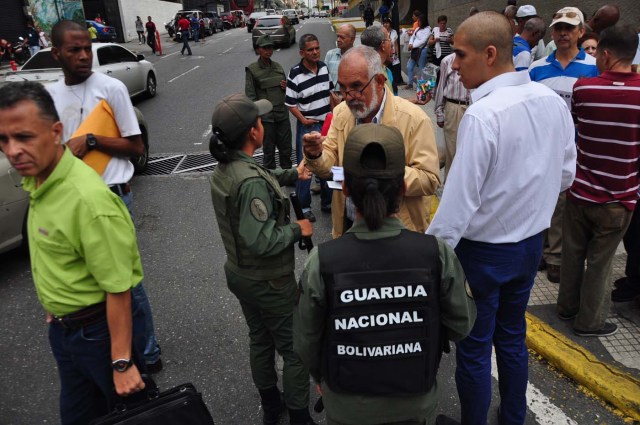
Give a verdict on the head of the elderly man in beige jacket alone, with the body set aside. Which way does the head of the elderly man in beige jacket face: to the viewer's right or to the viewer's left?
to the viewer's left

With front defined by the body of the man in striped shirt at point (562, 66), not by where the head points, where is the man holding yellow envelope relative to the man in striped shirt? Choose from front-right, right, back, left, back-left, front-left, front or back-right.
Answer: front-right

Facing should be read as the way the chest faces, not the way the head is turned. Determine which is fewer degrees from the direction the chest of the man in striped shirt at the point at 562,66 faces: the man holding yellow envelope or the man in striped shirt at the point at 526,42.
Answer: the man holding yellow envelope

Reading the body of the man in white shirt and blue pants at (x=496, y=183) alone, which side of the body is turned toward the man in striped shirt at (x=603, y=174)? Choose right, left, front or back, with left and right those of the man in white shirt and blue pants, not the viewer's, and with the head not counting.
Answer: right

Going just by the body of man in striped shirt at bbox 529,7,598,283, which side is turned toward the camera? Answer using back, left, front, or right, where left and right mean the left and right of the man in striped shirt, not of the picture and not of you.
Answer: front

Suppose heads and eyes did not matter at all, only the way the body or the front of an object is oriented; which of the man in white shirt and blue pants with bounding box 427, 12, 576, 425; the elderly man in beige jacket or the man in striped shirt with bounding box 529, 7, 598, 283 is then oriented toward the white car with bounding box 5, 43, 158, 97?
the man in white shirt and blue pants

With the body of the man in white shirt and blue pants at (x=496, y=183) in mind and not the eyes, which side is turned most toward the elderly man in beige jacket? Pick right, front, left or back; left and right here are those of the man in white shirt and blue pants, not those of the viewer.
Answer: front

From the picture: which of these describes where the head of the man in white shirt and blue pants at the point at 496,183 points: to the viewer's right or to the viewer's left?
to the viewer's left

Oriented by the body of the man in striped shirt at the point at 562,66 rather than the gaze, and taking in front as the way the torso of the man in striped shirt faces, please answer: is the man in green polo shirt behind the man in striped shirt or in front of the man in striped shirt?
in front

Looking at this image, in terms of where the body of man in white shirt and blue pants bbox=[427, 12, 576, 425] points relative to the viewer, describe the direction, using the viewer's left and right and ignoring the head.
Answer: facing away from the viewer and to the left of the viewer

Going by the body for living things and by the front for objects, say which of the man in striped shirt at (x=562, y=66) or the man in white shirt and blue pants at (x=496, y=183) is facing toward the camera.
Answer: the man in striped shirt

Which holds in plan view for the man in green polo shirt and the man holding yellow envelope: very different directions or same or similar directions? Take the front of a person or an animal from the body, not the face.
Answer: same or similar directions
